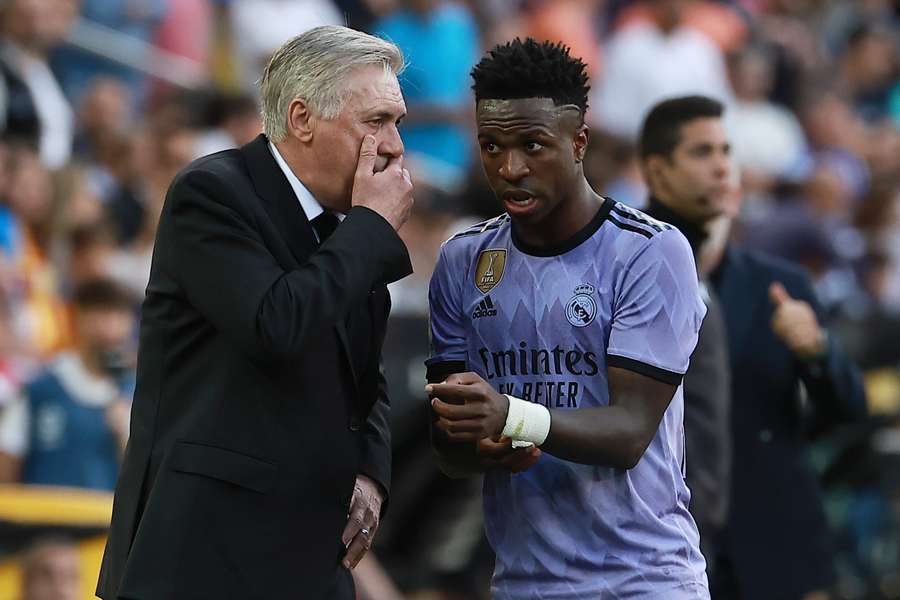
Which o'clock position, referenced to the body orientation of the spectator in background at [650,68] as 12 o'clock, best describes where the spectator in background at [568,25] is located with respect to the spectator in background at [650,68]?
the spectator in background at [568,25] is roughly at 3 o'clock from the spectator in background at [650,68].

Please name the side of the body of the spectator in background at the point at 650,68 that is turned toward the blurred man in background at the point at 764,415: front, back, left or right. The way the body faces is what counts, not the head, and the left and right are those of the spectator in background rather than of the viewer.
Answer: front

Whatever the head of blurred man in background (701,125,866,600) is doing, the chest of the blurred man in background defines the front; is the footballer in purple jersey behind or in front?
in front

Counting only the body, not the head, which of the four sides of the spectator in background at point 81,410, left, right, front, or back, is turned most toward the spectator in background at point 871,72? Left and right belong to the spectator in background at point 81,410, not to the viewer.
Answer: left

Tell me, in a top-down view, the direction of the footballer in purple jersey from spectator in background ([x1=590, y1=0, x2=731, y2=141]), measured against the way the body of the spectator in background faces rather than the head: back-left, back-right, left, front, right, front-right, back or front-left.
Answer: front

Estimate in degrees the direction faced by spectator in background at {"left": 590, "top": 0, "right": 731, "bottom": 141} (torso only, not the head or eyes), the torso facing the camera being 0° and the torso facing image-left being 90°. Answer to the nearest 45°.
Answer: approximately 0°

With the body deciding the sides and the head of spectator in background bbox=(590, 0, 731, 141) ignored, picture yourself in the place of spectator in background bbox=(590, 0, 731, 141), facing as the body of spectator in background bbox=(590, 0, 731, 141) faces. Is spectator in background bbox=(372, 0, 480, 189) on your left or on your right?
on your right

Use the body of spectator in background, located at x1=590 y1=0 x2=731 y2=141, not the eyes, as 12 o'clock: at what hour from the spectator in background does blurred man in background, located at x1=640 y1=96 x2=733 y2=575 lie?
The blurred man in background is roughly at 12 o'clock from the spectator in background.

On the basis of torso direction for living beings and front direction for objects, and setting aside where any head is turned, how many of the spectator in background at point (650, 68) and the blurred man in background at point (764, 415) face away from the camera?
0

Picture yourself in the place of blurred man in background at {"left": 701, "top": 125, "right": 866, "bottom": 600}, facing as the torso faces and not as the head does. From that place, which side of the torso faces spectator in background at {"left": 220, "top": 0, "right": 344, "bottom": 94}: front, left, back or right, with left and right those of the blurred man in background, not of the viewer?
right

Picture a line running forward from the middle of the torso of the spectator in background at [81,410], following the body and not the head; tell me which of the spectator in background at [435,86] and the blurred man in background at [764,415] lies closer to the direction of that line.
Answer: the blurred man in background

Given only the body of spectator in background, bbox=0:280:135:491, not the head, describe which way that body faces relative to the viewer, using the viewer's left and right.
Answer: facing the viewer and to the right of the viewer

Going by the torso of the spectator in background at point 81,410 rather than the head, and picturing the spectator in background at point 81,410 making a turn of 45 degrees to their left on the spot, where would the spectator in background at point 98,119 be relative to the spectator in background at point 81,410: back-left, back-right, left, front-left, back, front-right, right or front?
left

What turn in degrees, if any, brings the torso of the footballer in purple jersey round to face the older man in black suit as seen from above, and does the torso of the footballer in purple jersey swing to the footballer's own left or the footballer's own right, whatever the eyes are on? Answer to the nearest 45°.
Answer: approximately 45° to the footballer's own right

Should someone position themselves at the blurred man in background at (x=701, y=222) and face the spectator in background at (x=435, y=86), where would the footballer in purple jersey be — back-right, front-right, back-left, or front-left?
back-left

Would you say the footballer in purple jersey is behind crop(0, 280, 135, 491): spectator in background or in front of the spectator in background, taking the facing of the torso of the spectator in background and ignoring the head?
in front

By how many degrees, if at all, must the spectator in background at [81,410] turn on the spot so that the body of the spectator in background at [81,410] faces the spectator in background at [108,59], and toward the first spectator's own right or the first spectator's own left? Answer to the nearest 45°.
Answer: approximately 135° to the first spectator's own left
